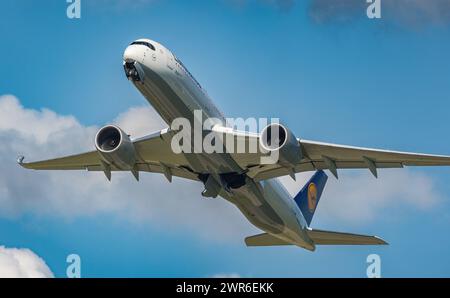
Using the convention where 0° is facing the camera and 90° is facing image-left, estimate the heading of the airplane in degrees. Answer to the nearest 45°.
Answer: approximately 45°
